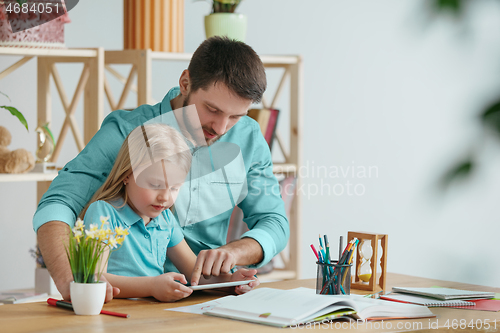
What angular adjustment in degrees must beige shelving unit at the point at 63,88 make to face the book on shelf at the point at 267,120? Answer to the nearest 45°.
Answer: approximately 45° to its left

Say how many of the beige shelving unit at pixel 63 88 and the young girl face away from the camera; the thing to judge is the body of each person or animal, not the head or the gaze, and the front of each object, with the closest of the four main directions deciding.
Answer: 0

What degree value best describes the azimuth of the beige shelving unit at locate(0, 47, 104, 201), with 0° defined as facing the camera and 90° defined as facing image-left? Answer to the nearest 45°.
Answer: approximately 315°

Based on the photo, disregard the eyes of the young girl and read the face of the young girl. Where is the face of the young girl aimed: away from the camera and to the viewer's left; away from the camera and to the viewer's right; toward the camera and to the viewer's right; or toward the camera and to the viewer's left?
toward the camera and to the viewer's right
